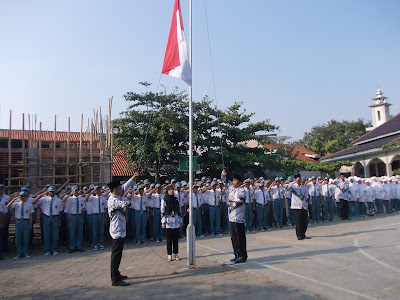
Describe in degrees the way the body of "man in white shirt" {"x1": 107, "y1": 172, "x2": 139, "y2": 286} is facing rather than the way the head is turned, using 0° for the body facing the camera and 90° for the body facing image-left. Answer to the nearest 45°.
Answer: approximately 270°

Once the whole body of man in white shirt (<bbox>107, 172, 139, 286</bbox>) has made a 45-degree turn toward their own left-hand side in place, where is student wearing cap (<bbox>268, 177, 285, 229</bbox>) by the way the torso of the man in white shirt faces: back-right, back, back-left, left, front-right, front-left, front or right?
front

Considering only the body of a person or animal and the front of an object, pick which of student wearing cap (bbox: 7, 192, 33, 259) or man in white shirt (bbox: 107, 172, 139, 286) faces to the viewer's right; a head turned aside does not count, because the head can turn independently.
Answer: the man in white shirt

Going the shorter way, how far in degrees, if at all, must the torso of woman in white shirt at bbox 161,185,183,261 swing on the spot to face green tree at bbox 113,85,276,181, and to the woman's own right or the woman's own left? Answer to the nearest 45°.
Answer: approximately 180°

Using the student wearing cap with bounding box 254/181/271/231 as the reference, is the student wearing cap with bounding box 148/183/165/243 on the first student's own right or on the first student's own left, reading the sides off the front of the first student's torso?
on the first student's own right

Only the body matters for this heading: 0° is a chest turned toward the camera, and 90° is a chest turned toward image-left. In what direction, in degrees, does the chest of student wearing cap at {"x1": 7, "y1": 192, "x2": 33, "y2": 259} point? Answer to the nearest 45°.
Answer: approximately 0°

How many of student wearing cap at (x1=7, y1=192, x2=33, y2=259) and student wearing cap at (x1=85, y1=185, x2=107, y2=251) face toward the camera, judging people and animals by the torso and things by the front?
2

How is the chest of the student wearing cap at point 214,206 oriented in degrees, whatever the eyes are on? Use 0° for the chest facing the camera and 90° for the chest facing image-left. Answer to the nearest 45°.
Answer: approximately 0°

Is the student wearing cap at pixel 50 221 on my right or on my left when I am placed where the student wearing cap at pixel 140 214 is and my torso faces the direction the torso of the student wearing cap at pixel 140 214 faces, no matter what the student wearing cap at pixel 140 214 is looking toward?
on my right

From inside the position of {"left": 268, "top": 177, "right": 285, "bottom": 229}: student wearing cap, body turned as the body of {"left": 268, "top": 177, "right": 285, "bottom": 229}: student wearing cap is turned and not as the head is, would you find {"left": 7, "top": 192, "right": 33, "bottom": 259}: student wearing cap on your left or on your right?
on your right

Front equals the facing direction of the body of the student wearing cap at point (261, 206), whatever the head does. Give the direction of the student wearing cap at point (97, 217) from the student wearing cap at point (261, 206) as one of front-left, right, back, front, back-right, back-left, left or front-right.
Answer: front-right
